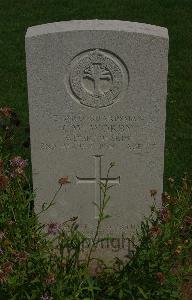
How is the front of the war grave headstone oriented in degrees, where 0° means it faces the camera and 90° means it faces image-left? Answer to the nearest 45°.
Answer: approximately 0°

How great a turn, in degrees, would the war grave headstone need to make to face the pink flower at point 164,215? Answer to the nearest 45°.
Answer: approximately 45° to its left
